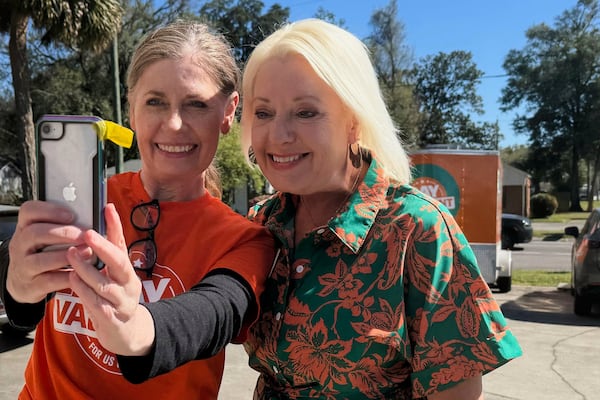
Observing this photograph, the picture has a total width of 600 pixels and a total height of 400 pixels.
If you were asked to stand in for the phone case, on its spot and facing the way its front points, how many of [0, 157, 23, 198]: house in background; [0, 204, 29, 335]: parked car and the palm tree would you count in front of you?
3

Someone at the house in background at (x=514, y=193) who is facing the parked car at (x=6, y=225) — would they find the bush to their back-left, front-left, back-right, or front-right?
back-left

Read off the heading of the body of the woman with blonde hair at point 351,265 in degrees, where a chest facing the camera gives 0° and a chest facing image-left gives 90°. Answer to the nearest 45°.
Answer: approximately 45°

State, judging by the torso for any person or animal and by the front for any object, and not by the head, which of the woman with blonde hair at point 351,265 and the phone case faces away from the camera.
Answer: the phone case

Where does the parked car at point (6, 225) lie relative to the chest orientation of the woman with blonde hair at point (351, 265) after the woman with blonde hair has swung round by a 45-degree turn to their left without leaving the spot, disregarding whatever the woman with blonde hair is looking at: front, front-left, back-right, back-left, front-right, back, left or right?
back-right

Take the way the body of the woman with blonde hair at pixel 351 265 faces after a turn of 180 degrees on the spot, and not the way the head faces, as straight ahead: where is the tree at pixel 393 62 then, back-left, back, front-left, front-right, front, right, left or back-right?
front-left

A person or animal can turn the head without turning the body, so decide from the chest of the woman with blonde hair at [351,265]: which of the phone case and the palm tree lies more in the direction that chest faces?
the phone case

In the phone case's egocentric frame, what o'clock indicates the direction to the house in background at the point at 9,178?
The house in background is roughly at 12 o'clock from the phone case.

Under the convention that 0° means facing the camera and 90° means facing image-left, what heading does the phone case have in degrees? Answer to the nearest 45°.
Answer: approximately 180°

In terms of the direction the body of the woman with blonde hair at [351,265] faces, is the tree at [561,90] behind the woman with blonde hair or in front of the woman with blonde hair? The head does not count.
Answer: behind

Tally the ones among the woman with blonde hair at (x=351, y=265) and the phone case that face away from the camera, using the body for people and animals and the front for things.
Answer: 1
